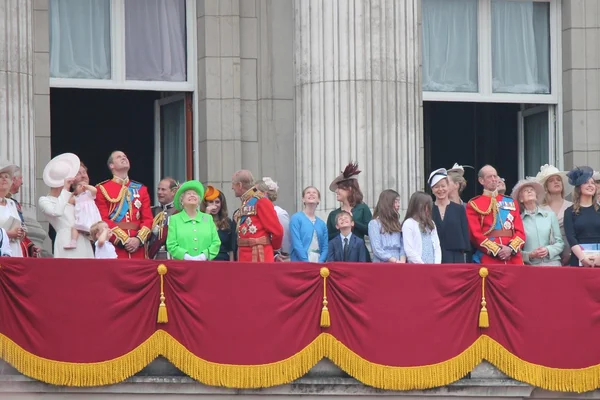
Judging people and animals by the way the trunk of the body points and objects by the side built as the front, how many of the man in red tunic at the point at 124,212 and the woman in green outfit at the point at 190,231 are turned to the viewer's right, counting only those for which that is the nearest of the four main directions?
0

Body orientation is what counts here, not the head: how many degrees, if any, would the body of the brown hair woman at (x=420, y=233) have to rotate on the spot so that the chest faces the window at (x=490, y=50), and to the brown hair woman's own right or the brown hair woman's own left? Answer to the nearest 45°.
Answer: approximately 135° to the brown hair woman's own left

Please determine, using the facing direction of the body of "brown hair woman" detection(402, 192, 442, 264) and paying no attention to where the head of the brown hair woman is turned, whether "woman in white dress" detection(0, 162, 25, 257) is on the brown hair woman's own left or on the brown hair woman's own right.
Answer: on the brown hair woman's own right

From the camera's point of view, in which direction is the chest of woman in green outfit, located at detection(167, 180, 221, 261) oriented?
toward the camera

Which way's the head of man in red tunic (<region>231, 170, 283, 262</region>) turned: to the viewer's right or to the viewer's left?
to the viewer's left

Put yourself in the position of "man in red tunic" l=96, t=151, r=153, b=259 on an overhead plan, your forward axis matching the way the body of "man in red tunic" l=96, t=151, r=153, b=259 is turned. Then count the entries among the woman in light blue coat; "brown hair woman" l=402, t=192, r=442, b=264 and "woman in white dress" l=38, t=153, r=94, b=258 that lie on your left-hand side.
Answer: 2

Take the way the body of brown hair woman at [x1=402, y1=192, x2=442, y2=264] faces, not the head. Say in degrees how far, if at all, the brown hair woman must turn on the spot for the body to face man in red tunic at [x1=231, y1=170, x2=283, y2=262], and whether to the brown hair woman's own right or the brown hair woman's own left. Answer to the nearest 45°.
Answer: approximately 135° to the brown hair woman's own right

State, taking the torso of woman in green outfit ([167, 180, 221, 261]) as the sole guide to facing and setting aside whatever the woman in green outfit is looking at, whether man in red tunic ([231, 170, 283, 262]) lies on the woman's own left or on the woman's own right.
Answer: on the woman's own left
